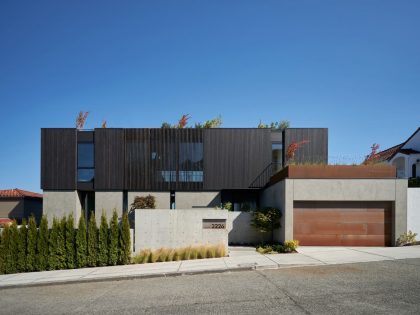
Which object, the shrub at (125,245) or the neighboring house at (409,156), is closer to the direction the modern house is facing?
the shrub

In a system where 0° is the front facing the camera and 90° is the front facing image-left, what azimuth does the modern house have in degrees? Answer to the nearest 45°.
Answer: approximately 0°

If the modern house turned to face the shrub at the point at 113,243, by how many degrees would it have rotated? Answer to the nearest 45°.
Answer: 0° — it already faces it

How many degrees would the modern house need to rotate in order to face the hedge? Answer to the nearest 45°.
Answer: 0° — it already faces it

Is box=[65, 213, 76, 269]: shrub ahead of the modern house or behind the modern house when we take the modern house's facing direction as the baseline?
ahead

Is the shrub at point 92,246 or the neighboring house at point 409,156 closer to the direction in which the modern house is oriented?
the shrub

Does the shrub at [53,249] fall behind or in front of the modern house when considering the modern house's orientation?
in front
